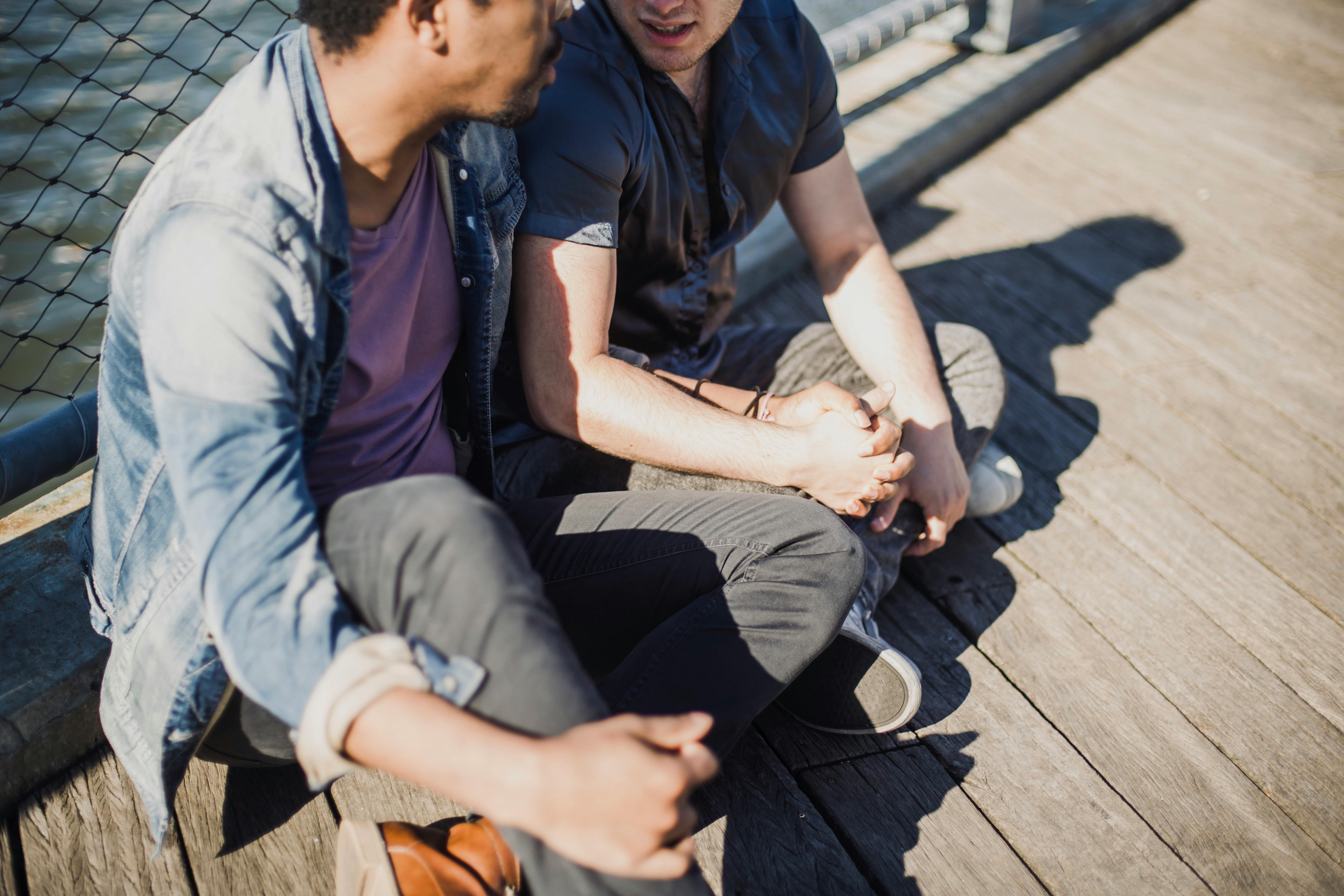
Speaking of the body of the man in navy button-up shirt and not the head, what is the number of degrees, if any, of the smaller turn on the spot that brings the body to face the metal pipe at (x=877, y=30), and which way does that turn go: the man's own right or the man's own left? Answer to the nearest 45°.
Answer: approximately 135° to the man's own left

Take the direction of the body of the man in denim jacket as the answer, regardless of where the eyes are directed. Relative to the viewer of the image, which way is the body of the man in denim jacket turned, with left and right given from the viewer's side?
facing the viewer and to the right of the viewer

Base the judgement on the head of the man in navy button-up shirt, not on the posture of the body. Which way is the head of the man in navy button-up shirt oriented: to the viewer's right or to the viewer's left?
to the viewer's left

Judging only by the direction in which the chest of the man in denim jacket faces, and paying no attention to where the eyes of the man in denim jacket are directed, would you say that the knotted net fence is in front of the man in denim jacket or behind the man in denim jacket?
behind

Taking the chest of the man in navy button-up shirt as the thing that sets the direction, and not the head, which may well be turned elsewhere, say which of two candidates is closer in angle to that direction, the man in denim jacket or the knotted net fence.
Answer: the man in denim jacket

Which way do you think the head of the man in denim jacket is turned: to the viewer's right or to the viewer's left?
to the viewer's right

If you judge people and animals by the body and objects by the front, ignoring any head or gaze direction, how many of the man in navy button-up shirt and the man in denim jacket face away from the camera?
0

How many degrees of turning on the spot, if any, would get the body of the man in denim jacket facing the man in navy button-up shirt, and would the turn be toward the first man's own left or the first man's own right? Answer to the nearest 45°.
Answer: approximately 90° to the first man's own left

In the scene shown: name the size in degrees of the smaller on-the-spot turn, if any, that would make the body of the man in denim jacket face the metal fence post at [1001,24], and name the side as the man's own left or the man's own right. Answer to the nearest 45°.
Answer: approximately 90° to the man's own left
